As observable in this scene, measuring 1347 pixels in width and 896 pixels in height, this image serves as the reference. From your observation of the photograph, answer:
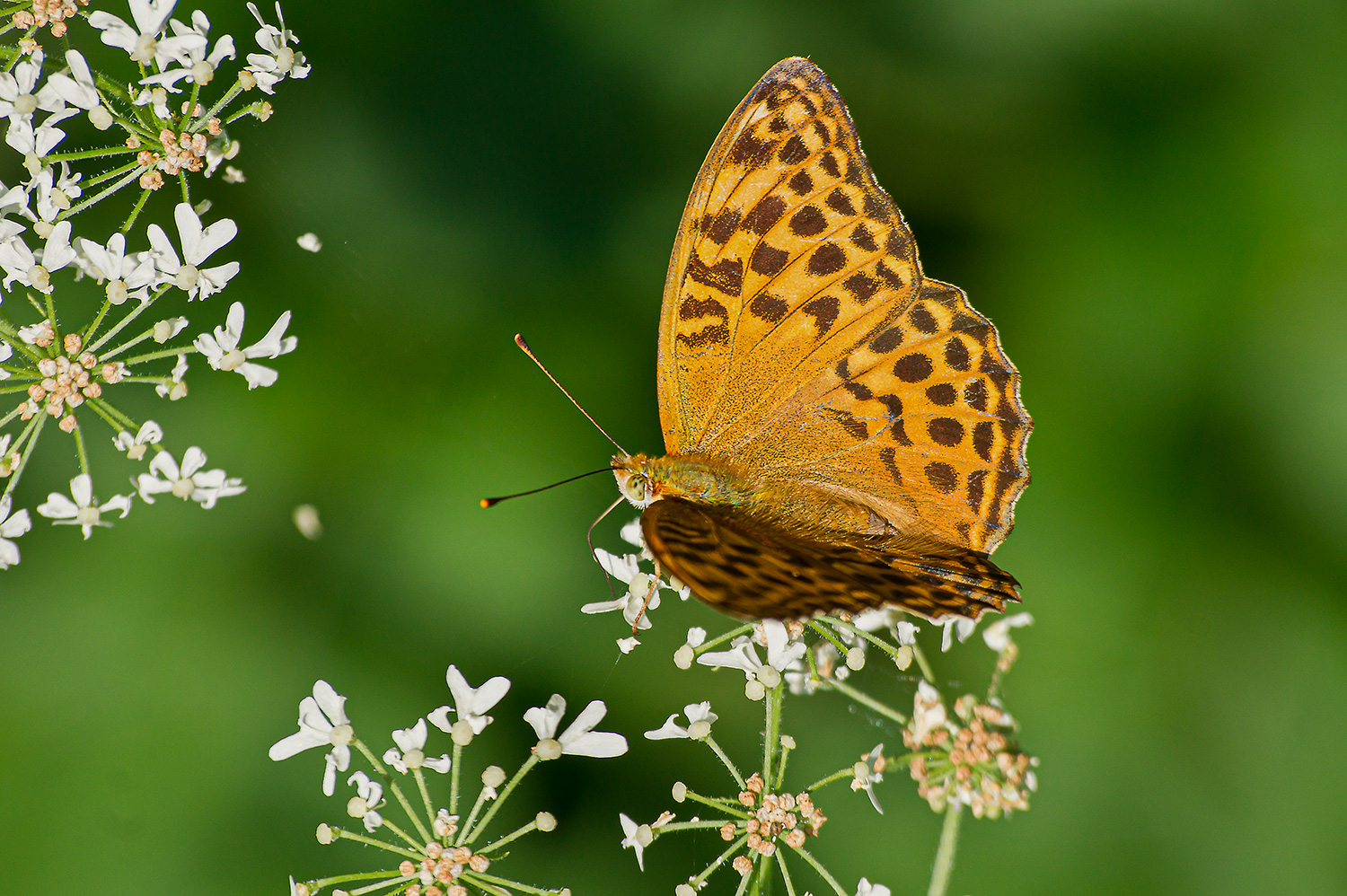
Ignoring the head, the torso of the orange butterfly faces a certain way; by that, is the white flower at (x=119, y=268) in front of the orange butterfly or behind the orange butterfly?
in front

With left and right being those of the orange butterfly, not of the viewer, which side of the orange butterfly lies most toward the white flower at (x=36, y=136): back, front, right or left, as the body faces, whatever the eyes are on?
front

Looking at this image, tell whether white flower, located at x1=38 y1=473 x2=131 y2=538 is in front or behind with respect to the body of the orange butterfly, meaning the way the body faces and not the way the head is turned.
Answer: in front

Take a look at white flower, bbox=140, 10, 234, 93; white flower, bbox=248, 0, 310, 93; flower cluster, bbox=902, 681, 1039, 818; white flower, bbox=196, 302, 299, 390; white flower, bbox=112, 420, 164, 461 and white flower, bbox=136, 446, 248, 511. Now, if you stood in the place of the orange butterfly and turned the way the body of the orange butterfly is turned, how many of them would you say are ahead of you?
5

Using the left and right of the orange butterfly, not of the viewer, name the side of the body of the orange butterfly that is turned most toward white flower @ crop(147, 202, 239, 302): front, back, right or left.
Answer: front

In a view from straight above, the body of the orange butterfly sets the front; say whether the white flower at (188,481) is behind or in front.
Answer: in front

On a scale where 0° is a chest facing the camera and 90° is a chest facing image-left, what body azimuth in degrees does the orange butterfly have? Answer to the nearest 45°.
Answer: approximately 90°

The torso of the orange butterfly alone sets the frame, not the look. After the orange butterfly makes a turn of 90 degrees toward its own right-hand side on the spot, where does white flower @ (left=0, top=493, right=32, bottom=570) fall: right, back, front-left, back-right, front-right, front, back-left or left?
left
